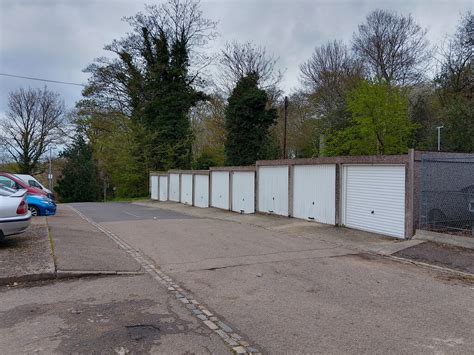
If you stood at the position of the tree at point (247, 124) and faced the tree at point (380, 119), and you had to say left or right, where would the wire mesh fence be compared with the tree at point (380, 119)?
right

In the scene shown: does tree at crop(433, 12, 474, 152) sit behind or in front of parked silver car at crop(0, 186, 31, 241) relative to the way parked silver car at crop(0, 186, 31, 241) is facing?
behind

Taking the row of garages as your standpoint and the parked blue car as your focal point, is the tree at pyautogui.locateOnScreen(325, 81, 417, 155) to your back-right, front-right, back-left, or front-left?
back-right

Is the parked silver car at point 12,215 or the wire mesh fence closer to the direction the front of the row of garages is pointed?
the parked silver car

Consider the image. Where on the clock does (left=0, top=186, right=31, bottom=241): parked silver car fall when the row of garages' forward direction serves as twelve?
The parked silver car is roughly at 12 o'clock from the row of garages.

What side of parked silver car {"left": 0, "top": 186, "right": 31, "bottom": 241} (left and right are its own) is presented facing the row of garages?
back

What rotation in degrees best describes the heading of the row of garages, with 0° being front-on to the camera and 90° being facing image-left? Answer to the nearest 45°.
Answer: approximately 45°

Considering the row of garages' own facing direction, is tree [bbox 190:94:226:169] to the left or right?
on its right
